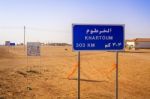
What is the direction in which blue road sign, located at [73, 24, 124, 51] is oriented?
toward the camera

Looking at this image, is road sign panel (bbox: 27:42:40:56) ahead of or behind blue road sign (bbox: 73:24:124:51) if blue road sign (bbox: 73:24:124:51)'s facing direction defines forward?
behind
